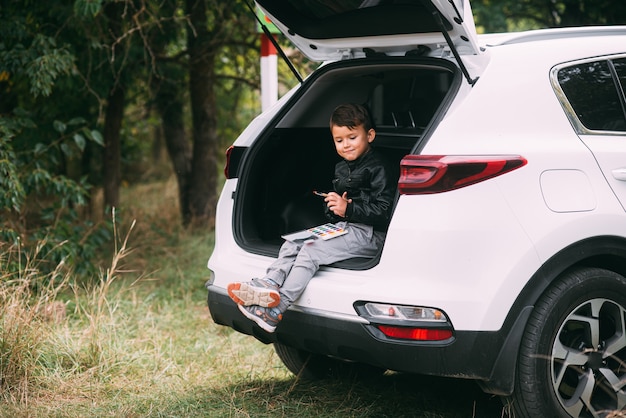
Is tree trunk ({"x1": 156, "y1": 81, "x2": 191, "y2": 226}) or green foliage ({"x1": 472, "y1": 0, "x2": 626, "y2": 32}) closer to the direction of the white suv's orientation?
the green foliage

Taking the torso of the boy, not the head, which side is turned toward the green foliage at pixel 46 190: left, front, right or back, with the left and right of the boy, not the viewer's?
right

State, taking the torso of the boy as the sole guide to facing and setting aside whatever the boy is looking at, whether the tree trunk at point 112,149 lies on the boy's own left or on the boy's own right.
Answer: on the boy's own right

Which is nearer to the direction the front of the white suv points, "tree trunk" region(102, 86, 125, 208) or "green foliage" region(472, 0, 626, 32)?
the green foliage

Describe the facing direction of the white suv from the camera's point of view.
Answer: facing away from the viewer and to the right of the viewer

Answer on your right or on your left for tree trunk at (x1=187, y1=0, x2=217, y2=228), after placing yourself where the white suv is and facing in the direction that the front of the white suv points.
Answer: on your left

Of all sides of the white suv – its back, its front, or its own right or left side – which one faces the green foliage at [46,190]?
left

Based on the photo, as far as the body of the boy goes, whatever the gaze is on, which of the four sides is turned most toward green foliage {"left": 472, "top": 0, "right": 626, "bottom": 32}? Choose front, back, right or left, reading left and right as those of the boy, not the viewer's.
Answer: back
